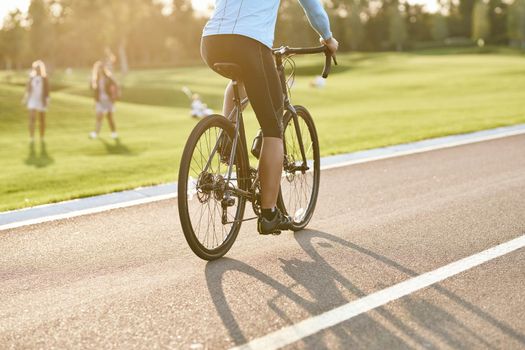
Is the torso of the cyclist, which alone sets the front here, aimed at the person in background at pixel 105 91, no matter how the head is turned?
no

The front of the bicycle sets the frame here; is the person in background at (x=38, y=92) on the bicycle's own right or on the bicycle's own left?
on the bicycle's own left

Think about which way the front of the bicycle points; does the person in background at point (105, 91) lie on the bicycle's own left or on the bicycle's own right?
on the bicycle's own left

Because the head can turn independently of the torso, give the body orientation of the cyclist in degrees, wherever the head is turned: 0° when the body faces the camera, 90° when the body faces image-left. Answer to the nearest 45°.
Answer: approximately 225°

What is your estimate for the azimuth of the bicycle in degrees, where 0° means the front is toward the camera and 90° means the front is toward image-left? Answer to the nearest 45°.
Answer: approximately 225°

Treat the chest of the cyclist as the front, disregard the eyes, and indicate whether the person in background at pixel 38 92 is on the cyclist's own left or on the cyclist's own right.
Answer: on the cyclist's own left
